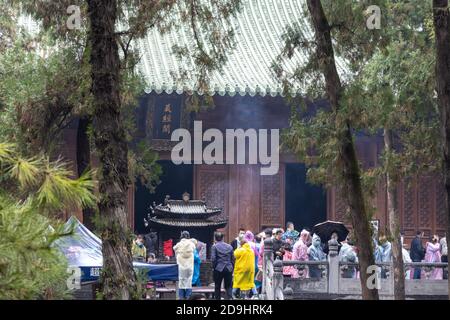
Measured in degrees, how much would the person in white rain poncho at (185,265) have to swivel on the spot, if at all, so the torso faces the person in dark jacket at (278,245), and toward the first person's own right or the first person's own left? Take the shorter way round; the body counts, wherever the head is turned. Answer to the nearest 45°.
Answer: approximately 45° to the first person's own right

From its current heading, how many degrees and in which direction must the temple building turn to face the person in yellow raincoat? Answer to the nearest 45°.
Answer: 0° — it already faces them

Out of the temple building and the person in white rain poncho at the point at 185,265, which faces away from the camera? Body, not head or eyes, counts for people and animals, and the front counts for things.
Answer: the person in white rain poncho

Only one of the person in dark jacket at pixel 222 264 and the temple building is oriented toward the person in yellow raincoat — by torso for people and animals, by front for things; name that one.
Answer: the temple building

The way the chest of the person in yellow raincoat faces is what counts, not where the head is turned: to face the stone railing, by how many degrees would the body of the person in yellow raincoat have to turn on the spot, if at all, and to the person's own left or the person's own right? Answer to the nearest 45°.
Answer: approximately 135° to the person's own right

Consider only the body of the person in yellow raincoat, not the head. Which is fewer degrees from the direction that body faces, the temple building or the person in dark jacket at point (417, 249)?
the temple building

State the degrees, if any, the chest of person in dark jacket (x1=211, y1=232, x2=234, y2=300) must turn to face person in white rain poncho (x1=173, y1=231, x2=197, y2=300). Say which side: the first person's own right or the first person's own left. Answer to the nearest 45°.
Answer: approximately 90° to the first person's own left

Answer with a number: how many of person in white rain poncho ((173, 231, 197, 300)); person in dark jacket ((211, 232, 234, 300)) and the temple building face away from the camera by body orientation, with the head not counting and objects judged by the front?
2

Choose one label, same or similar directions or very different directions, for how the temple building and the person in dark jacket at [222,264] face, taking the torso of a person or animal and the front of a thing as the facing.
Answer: very different directions

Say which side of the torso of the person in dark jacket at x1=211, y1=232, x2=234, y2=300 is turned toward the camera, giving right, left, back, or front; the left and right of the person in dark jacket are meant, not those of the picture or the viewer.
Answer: back

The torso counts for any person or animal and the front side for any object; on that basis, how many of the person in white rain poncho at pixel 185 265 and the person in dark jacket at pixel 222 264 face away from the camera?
2

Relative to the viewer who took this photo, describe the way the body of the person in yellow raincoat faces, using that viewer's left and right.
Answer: facing away from the viewer and to the left of the viewer

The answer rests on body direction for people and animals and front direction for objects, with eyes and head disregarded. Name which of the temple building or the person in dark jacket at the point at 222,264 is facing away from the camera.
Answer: the person in dark jacket
